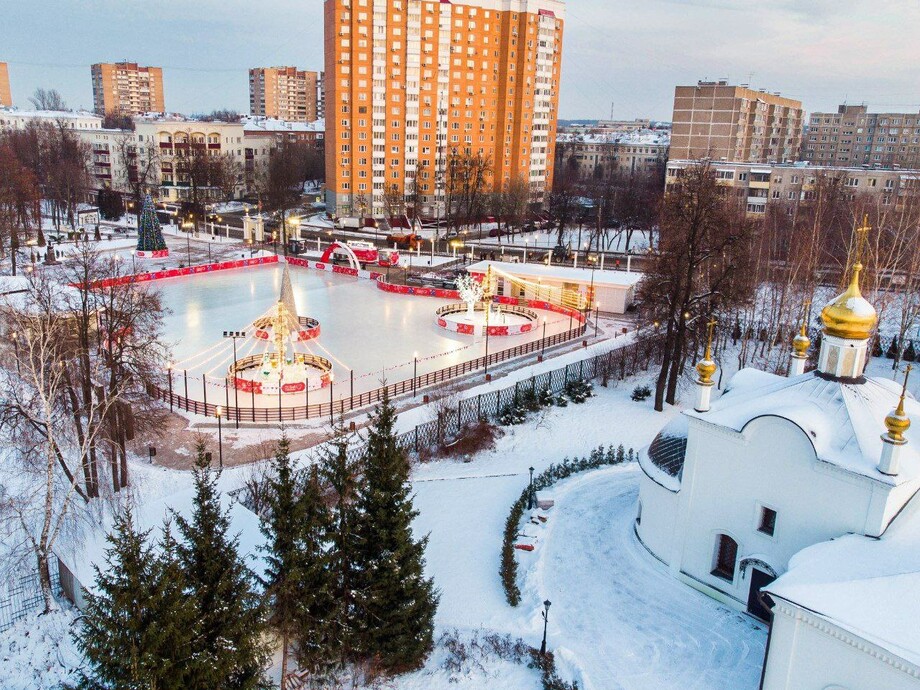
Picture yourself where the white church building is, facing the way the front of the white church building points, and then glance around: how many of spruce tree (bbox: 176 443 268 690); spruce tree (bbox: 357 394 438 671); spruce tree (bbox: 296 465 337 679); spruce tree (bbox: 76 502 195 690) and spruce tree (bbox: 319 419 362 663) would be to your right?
5

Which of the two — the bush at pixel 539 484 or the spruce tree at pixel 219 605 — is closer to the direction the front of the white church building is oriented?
the spruce tree

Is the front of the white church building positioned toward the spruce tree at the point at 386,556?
no

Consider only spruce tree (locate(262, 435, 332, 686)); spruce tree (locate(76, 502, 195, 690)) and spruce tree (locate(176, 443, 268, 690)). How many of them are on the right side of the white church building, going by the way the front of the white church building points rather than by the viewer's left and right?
3

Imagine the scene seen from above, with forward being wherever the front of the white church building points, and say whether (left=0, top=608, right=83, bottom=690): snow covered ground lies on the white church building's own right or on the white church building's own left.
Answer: on the white church building's own right

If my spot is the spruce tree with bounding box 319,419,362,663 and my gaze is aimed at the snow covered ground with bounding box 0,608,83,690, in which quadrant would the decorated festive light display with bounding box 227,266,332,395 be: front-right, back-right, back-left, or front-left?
front-right

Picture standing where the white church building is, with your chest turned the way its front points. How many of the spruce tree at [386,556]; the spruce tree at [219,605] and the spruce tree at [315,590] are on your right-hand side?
3

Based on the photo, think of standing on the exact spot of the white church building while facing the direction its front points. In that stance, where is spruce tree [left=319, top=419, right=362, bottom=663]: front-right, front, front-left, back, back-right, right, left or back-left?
right

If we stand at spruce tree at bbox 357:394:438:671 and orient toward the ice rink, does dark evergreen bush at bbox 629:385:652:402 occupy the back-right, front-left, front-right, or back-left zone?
front-right

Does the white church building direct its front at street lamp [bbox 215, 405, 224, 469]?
no

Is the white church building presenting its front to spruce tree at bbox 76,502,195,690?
no

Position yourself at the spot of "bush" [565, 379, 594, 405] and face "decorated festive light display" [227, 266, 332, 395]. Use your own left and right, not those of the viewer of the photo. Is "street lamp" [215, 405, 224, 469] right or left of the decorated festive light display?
left

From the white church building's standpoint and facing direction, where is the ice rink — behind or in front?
behind

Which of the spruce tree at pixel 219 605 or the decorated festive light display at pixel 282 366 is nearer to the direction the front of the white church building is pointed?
the spruce tree

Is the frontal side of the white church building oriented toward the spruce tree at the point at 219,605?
no

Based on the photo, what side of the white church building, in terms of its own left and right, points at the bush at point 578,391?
back
